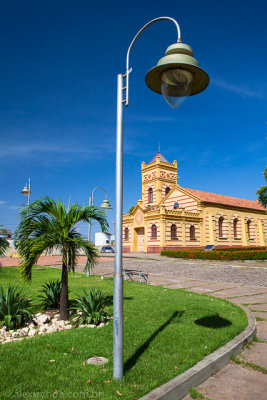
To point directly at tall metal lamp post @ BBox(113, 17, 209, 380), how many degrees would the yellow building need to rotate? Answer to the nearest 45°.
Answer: approximately 45° to its left

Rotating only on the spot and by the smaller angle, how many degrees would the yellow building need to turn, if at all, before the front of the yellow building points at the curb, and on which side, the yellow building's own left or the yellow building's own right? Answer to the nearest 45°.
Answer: approximately 45° to the yellow building's own left

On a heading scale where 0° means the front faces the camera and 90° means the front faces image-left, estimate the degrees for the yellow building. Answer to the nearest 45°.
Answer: approximately 45°

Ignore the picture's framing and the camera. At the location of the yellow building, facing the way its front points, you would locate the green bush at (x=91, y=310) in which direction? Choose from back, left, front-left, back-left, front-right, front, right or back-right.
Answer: front-left

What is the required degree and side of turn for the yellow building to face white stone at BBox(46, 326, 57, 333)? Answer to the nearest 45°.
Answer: approximately 45° to its left

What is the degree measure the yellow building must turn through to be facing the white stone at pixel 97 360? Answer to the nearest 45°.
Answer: approximately 45° to its left

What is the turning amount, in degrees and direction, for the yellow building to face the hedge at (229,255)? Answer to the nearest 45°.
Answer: approximately 45° to its left
